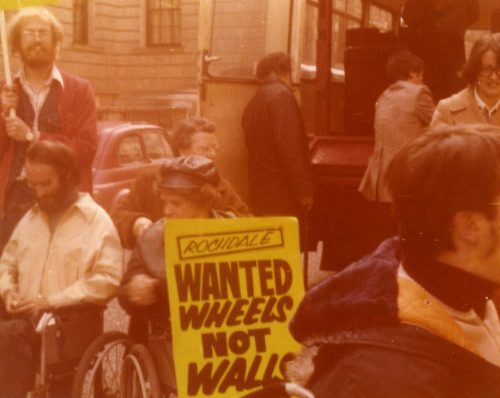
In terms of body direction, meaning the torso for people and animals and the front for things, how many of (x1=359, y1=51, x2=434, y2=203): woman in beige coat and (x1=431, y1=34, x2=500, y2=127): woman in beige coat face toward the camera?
1

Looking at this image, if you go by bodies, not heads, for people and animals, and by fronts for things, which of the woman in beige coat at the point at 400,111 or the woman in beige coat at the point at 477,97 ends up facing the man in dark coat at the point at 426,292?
the woman in beige coat at the point at 477,97

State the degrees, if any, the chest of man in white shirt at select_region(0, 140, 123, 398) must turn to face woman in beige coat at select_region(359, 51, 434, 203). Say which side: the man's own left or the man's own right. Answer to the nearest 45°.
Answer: approximately 180°

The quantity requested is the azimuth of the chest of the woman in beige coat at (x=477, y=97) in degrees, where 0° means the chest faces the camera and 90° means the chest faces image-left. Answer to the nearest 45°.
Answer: approximately 0°

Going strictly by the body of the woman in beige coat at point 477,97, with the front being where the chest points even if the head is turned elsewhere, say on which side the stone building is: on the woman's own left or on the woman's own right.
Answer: on the woman's own right

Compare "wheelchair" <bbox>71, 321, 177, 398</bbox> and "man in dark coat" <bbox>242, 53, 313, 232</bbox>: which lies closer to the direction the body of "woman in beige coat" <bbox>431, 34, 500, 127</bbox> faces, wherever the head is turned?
the wheelchair

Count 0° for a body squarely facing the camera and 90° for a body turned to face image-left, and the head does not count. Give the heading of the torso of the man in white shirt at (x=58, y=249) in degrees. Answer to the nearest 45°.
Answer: approximately 45°

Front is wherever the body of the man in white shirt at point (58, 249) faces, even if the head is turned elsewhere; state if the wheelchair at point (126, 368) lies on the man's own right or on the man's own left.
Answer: on the man's own left

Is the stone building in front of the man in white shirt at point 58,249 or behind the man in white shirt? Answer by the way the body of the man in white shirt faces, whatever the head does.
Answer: behind

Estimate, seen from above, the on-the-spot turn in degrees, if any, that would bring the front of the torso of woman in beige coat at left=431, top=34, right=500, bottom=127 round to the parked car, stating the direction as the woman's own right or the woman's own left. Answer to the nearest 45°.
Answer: approximately 90° to the woman's own right

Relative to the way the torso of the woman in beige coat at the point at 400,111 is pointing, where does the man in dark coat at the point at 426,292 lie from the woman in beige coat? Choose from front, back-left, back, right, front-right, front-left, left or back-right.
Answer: back-right
